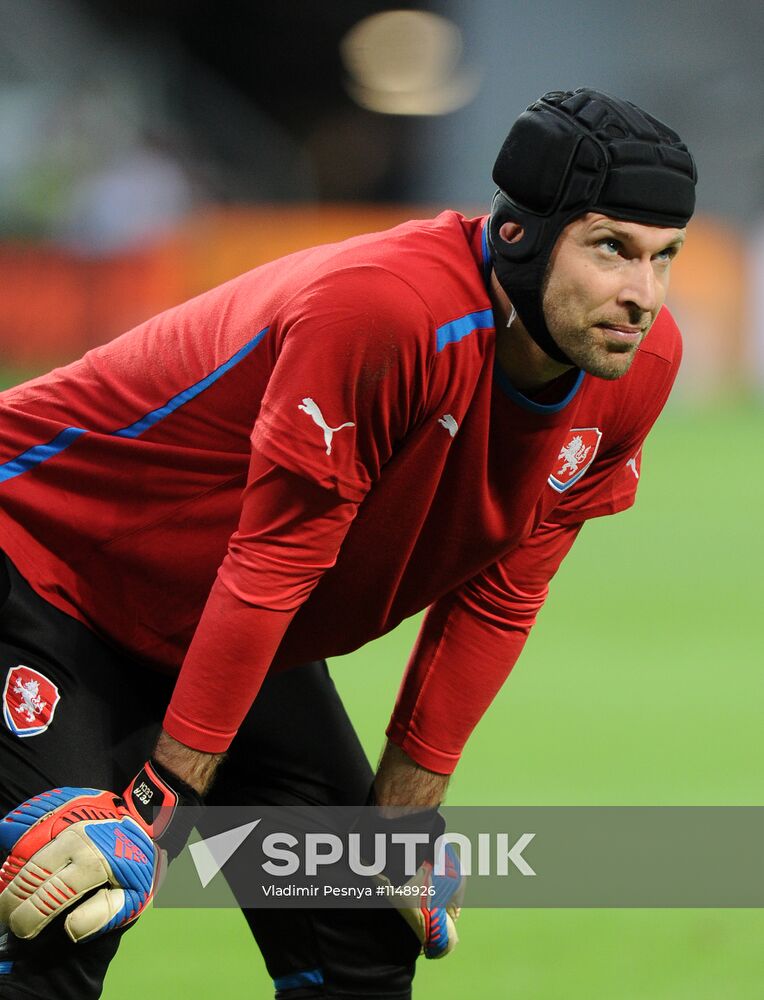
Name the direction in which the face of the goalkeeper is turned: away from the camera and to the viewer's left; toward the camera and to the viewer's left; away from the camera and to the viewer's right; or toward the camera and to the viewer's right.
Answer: toward the camera and to the viewer's right

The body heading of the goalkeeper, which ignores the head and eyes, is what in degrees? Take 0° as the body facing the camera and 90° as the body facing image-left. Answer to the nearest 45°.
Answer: approximately 315°
